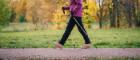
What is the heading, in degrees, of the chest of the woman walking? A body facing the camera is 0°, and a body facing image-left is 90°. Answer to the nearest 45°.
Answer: approximately 90°
